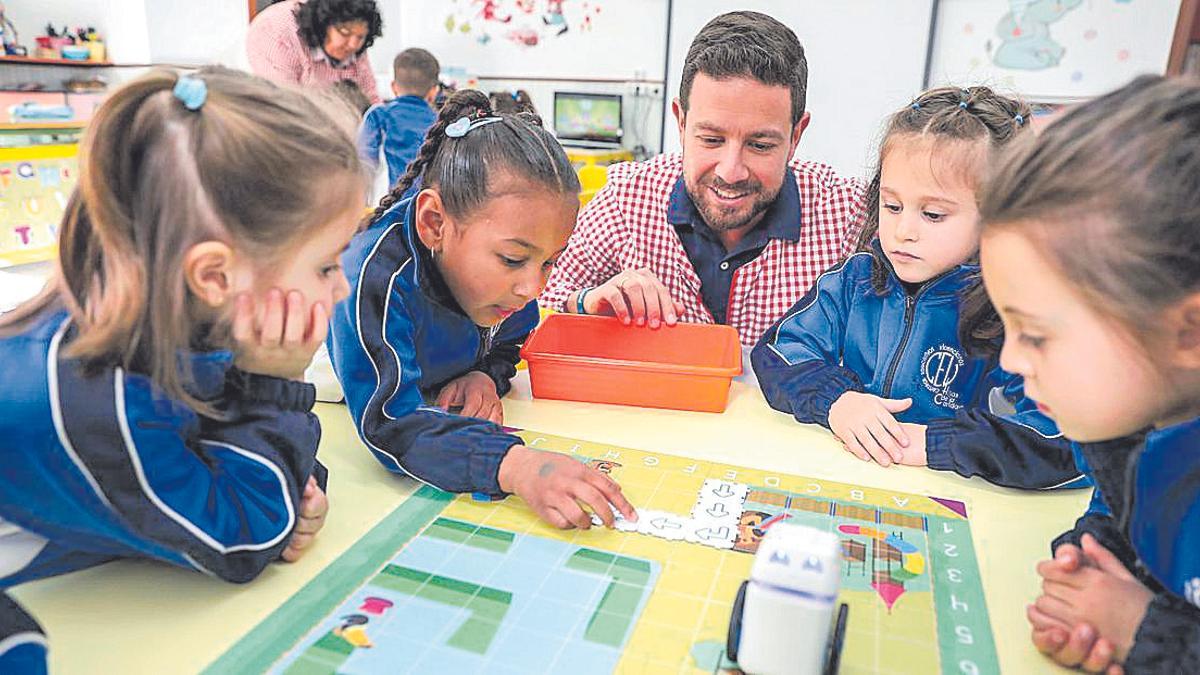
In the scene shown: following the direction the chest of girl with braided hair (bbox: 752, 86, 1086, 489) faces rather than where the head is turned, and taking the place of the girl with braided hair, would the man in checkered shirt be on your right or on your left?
on your right

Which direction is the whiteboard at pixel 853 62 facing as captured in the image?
toward the camera

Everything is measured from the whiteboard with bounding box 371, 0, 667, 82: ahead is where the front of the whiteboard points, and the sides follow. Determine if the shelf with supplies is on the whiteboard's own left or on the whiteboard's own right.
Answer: on the whiteboard's own right

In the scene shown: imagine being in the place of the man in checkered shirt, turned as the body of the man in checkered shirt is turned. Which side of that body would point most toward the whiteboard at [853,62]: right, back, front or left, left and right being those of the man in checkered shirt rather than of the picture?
back

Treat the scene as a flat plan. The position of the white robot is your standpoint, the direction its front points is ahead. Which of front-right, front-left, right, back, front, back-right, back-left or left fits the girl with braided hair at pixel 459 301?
back-right

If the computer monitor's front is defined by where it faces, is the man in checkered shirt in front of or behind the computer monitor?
in front

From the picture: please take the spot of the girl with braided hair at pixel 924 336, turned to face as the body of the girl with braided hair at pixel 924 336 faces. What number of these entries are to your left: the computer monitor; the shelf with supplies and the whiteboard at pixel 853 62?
0

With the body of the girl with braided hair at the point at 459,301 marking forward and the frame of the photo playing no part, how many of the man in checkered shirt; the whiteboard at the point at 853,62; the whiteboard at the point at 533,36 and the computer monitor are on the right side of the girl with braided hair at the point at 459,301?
0

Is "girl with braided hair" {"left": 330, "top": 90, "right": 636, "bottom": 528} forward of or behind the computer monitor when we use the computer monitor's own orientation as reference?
forward

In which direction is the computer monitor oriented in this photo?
toward the camera

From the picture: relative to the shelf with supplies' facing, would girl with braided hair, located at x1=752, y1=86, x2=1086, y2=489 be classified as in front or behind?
in front

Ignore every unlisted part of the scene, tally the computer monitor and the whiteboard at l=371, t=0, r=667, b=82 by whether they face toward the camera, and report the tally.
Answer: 2

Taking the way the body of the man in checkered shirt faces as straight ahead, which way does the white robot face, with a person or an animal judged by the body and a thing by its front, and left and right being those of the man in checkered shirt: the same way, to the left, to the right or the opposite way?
the same way

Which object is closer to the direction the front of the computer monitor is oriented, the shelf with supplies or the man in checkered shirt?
the man in checkered shirt

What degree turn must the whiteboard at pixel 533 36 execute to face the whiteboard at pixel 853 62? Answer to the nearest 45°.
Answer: approximately 45° to its left

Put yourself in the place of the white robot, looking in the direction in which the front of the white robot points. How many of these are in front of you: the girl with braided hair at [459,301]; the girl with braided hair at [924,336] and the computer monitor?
0

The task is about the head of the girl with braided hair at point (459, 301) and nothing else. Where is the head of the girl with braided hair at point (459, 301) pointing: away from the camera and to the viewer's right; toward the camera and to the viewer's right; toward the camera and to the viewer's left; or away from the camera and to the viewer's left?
toward the camera and to the viewer's right

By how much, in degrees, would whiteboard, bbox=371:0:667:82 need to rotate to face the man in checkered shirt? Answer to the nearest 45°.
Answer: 0° — it already faces them
